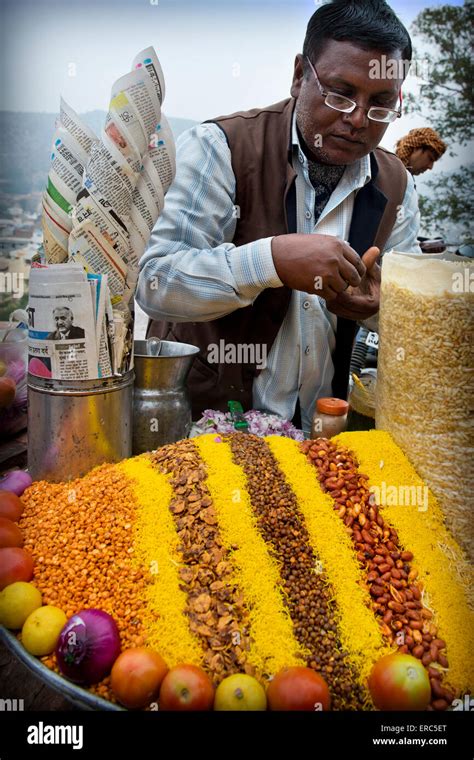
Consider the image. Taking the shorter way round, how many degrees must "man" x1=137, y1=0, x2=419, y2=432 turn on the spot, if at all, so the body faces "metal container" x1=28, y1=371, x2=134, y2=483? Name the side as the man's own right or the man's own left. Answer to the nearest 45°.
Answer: approximately 90° to the man's own right

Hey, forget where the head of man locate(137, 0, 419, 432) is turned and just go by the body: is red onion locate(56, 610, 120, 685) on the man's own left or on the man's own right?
on the man's own right

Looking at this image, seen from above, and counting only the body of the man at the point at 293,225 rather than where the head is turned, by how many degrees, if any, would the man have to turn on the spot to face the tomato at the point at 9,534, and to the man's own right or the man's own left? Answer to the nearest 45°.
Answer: approximately 90° to the man's own right

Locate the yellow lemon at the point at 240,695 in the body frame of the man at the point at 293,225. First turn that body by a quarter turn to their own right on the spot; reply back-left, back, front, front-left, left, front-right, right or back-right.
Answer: front-left

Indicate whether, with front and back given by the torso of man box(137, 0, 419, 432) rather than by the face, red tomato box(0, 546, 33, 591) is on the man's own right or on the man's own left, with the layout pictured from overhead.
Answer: on the man's own right

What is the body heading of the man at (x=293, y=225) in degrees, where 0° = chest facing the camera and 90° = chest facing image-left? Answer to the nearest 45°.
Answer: approximately 315°

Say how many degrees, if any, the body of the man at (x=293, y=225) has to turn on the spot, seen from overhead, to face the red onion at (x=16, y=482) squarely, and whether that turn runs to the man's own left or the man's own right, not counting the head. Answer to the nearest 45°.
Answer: approximately 90° to the man's own right
